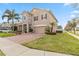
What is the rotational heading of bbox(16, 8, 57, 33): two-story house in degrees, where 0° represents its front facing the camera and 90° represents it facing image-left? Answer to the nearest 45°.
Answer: approximately 45°

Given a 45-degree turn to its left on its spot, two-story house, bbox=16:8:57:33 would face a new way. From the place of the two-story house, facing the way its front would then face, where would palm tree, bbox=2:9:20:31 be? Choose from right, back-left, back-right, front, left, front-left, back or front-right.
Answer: right
